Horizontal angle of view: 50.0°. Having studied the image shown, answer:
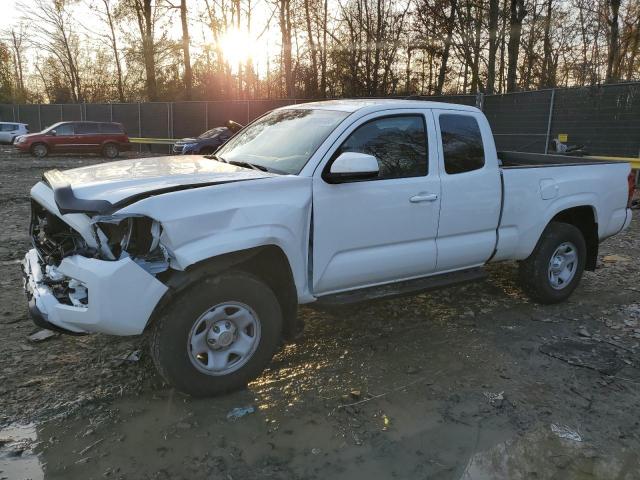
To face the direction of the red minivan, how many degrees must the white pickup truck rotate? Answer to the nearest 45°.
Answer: approximately 90° to its right

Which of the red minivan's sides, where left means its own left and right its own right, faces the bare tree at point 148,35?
right

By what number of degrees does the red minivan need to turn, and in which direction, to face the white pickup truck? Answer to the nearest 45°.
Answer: approximately 90° to its left

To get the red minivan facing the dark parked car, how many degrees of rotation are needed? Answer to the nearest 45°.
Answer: approximately 135° to its left

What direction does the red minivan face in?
to the viewer's left

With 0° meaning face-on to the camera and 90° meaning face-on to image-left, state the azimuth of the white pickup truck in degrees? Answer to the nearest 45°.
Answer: approximately 45°

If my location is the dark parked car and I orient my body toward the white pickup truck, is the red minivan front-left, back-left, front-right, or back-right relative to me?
back-right

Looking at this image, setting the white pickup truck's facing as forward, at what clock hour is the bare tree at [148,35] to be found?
The bare tree is roughly at 4 o'clock from the white pickup truck.
